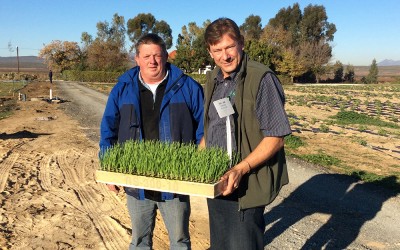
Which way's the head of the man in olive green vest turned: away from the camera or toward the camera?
toward the camera

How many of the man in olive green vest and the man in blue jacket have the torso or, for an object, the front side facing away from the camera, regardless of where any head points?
0

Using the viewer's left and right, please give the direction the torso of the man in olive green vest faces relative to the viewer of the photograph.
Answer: facing the viewer and to the left of the viewer

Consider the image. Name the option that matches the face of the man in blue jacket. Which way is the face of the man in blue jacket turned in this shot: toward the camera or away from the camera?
toward the camera

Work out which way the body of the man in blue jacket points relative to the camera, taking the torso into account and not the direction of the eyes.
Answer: toward the camera

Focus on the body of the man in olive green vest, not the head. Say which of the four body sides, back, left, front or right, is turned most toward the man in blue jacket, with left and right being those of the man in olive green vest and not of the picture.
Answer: right

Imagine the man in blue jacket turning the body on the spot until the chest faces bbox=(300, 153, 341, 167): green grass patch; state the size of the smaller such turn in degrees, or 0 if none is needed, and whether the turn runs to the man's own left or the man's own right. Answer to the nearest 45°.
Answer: approximately 135° to the man's own left

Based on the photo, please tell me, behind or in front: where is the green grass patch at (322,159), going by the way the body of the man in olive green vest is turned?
behind
